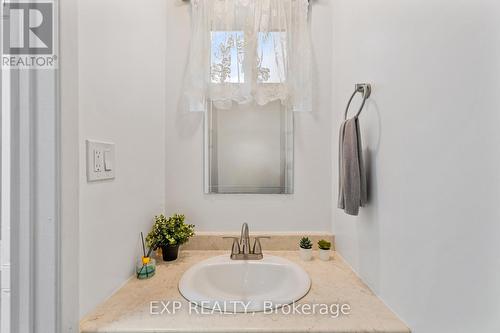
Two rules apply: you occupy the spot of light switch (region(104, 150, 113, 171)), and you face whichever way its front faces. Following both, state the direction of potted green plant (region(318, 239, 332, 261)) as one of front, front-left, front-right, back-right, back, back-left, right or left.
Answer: front-left

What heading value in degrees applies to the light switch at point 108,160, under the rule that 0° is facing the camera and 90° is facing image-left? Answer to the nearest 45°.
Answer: approximately 315°

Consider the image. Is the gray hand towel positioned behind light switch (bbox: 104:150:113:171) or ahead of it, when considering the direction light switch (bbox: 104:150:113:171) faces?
ahead

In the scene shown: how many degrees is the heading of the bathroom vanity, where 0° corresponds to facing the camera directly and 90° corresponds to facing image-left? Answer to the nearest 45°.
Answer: approximately 0°

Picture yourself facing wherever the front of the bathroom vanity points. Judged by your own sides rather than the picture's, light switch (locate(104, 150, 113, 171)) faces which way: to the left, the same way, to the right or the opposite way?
to the left
